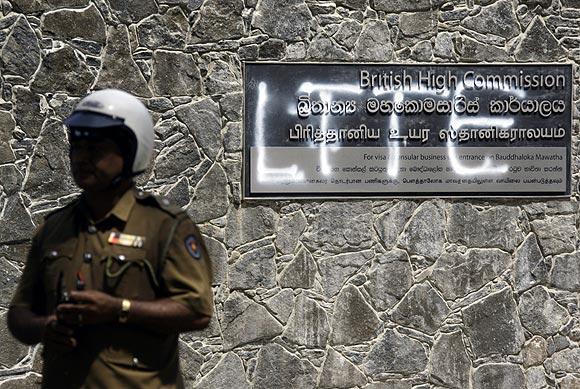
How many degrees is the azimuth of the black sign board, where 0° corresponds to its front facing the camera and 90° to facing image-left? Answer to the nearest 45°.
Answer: approximately 0°

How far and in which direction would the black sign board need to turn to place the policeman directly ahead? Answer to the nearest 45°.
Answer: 0° — it already faces them

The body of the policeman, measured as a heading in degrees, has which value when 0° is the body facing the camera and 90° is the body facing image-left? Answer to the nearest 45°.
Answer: approximately 45°

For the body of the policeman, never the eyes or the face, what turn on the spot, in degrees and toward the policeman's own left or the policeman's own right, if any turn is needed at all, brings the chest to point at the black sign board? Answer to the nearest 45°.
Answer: approximately 180°
